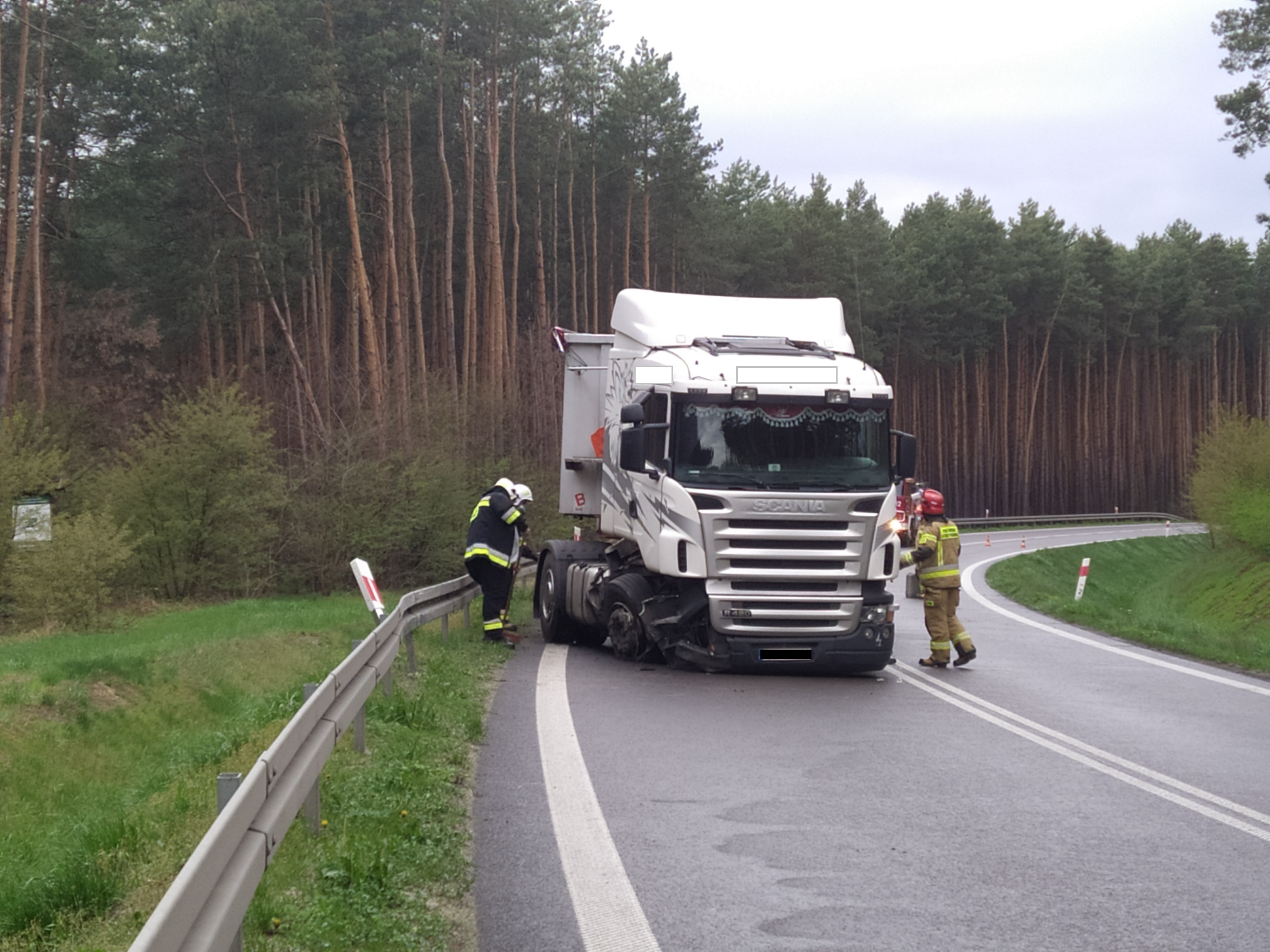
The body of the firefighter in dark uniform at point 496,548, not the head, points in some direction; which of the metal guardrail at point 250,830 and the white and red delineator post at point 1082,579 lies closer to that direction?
the white and red delineator post

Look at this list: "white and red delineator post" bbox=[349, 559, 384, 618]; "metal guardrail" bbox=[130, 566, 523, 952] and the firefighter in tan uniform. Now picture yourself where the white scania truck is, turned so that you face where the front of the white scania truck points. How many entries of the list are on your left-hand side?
1

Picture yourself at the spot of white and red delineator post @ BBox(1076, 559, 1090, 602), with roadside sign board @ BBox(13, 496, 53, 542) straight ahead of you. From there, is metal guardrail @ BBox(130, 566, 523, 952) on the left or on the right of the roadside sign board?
left

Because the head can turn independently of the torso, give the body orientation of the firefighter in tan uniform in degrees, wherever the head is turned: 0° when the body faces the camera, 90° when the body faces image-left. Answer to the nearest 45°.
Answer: approximately 135°

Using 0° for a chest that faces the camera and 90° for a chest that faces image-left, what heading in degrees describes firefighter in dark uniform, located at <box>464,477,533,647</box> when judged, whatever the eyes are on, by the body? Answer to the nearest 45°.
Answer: approximately 270°

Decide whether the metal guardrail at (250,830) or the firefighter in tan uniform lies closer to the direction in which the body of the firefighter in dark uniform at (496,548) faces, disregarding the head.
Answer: the firefighter in tan uniform

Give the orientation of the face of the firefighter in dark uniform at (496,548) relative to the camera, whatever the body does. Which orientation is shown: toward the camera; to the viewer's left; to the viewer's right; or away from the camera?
to the viewer's right

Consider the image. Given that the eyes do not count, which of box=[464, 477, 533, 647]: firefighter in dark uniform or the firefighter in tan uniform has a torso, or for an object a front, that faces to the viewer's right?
the firefighter in dark uniform

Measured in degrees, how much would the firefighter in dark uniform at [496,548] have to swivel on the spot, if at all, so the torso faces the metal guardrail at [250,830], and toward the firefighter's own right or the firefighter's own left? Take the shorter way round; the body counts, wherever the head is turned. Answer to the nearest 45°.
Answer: approximately 90° to the firefighter's own right

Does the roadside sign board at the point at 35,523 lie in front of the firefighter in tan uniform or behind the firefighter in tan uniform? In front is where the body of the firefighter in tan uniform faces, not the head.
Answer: in front

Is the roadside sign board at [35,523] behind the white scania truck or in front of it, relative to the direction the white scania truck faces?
behind

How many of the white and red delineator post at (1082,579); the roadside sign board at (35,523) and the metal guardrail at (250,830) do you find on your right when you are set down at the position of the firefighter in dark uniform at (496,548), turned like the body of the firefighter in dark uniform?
1
